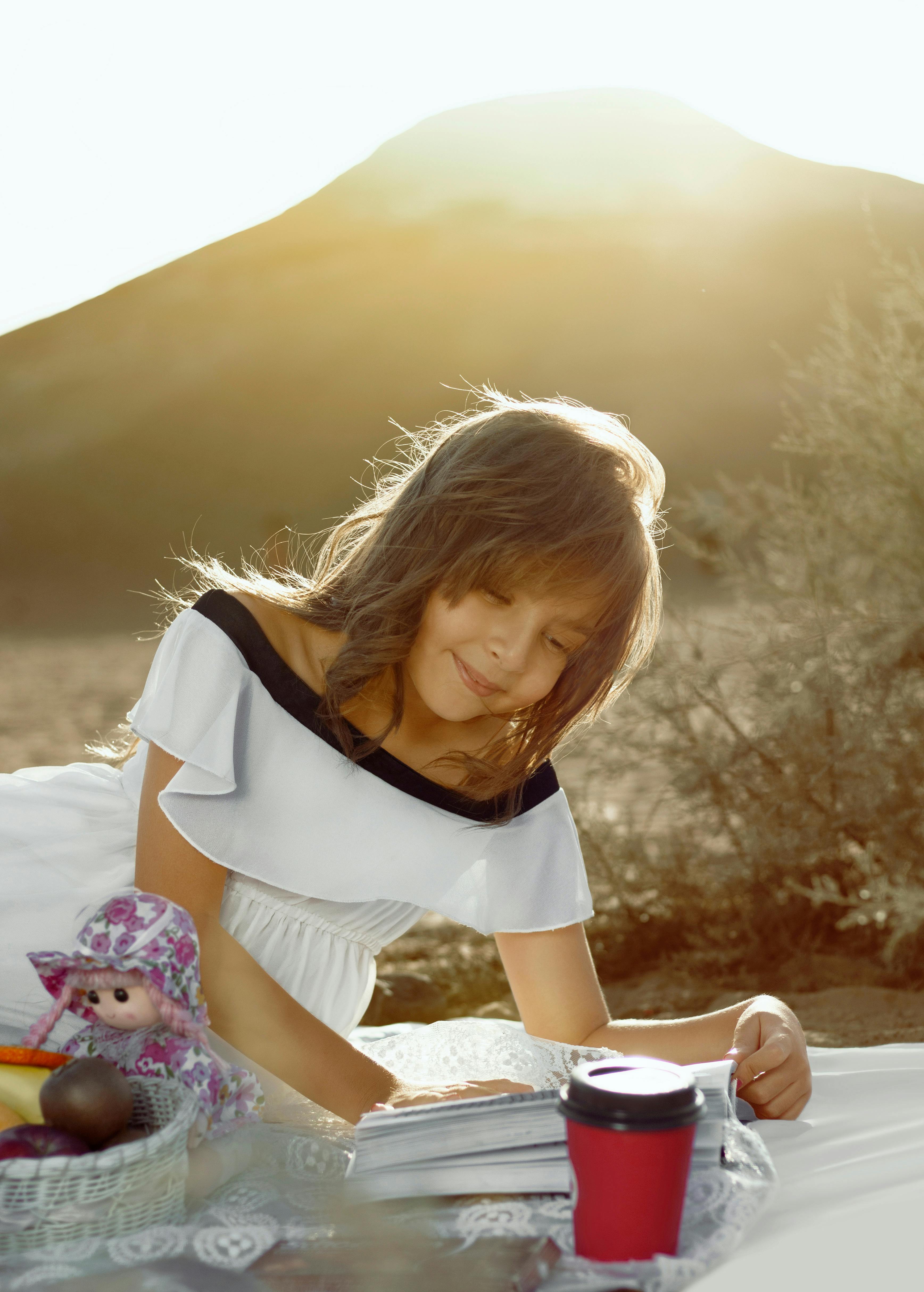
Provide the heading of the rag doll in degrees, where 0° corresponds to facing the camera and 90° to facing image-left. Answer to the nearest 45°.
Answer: approximately 45°
